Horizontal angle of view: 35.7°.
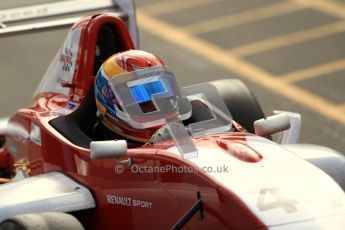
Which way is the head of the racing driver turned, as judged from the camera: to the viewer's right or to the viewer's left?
to the viewer's right

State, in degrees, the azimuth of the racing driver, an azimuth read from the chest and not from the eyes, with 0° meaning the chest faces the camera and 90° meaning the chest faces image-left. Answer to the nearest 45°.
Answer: approximately 315°

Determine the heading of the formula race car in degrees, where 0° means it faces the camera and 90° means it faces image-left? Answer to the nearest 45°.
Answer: approximately 315°
